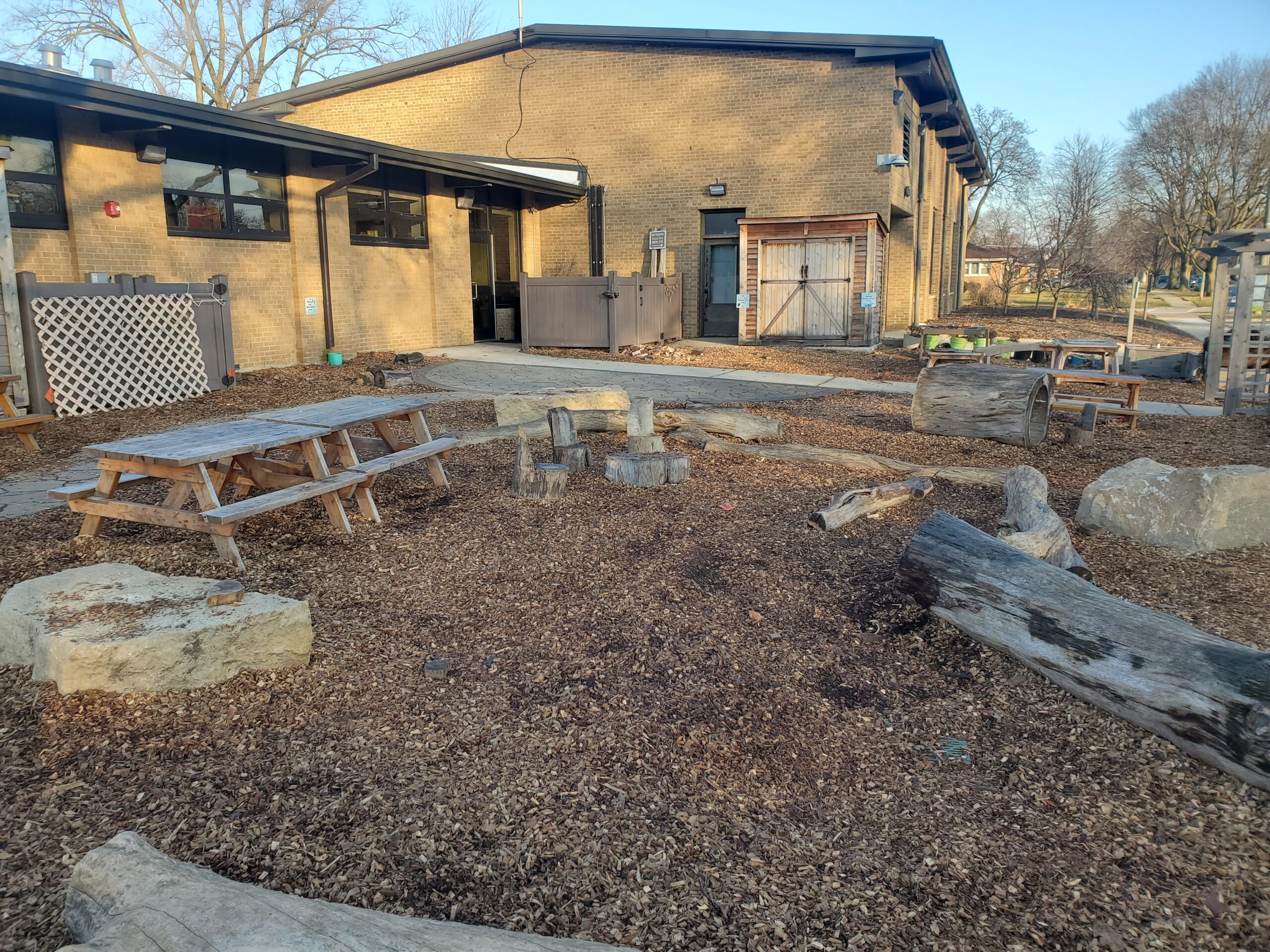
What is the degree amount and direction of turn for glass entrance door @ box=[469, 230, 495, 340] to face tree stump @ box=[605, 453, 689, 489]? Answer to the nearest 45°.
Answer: approximately 45° to its right

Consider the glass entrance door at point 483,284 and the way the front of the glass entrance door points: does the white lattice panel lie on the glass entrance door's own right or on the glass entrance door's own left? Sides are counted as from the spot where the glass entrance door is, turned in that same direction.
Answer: on the glass entrance door's own right

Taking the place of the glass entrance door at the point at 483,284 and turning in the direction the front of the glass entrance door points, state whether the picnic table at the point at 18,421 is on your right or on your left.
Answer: on your right

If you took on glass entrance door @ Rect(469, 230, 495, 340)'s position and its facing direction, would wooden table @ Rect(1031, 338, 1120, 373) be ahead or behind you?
ahead

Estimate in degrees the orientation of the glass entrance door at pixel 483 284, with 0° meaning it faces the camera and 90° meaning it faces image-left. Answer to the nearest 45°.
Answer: approximately 315°

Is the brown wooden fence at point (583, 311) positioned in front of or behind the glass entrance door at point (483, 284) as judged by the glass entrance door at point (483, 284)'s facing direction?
in front

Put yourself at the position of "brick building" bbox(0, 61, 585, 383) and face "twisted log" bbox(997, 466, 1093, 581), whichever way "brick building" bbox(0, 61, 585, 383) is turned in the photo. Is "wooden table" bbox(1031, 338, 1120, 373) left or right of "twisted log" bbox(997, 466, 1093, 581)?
left

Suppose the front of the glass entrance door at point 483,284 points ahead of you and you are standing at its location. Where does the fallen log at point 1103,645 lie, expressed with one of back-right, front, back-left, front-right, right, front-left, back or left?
front-right
